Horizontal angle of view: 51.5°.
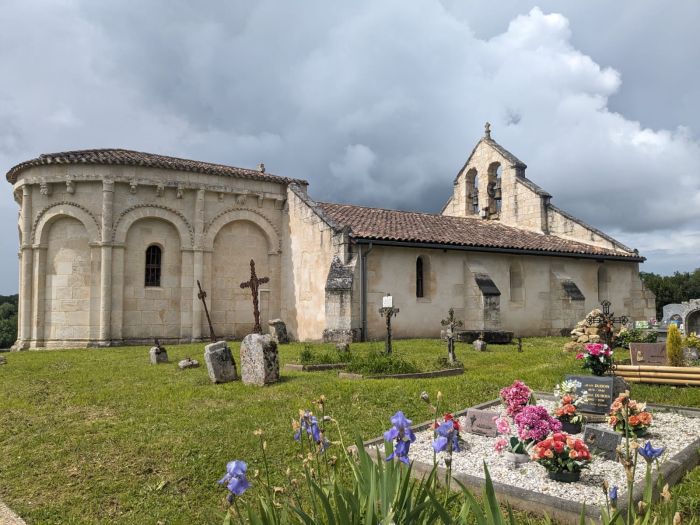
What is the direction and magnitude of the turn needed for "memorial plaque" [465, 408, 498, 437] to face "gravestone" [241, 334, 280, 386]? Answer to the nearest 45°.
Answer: approximately 135° to its right

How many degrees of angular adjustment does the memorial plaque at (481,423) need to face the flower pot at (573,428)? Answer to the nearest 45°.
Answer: approximately 90° to its left

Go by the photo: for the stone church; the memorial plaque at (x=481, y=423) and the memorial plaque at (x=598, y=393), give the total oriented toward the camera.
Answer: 2

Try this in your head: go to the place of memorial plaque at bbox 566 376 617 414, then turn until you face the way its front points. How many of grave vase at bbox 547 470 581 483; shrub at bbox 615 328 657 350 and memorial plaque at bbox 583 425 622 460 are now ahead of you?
2

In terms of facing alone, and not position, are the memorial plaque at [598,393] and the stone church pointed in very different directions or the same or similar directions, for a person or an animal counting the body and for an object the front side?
very different directions

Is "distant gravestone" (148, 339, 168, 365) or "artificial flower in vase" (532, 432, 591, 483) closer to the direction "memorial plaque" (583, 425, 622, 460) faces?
the artificial flower in vase

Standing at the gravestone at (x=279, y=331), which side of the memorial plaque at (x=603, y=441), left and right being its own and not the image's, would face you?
right

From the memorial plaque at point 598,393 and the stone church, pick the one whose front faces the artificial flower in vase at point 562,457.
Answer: the memorial plaque

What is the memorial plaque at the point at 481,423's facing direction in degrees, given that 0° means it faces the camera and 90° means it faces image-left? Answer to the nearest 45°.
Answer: approximately 0°

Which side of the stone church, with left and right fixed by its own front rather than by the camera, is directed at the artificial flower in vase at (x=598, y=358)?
right

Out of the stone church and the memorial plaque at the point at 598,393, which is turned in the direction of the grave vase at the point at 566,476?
the memorial plaque

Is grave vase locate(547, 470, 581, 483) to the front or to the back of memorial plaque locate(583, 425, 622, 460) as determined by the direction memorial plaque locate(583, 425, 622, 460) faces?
to the front

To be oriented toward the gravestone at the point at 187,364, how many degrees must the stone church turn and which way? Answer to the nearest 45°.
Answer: approximately 135° to its right
